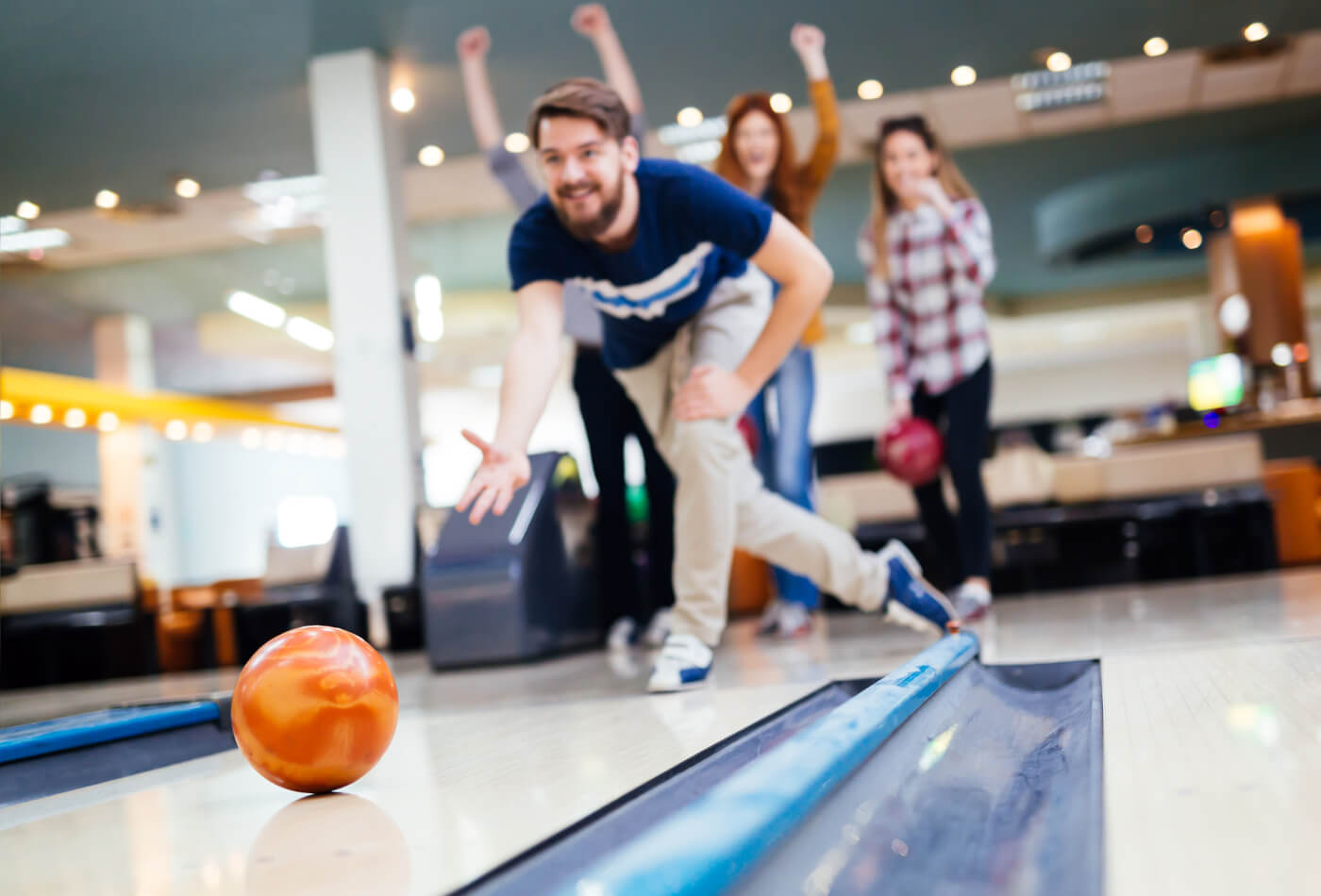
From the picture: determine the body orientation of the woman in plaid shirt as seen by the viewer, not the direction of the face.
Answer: toward the camera

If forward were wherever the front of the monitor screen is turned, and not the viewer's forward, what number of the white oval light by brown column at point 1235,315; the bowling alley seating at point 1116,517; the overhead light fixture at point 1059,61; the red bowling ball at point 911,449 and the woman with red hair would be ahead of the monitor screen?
4

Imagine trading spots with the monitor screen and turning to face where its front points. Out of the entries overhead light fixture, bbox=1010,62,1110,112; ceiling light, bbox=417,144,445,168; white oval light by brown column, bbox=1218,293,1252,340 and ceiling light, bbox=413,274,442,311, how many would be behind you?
1

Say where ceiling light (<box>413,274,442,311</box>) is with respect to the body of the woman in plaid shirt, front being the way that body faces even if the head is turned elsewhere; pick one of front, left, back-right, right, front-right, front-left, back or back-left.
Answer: back-right

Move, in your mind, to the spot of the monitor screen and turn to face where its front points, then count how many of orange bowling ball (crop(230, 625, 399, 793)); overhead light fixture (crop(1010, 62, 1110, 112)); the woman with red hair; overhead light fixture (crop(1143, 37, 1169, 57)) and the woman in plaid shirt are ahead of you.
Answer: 5

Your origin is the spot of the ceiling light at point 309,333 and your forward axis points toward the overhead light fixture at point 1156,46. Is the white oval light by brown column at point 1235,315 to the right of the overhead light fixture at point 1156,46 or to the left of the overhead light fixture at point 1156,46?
left

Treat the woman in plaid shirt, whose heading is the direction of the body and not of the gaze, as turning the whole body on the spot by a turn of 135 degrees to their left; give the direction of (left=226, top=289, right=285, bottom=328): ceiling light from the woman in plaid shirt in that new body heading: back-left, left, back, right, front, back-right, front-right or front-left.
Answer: left

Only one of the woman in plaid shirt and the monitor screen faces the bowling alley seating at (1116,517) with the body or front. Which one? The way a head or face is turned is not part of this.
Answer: the monitor screen
